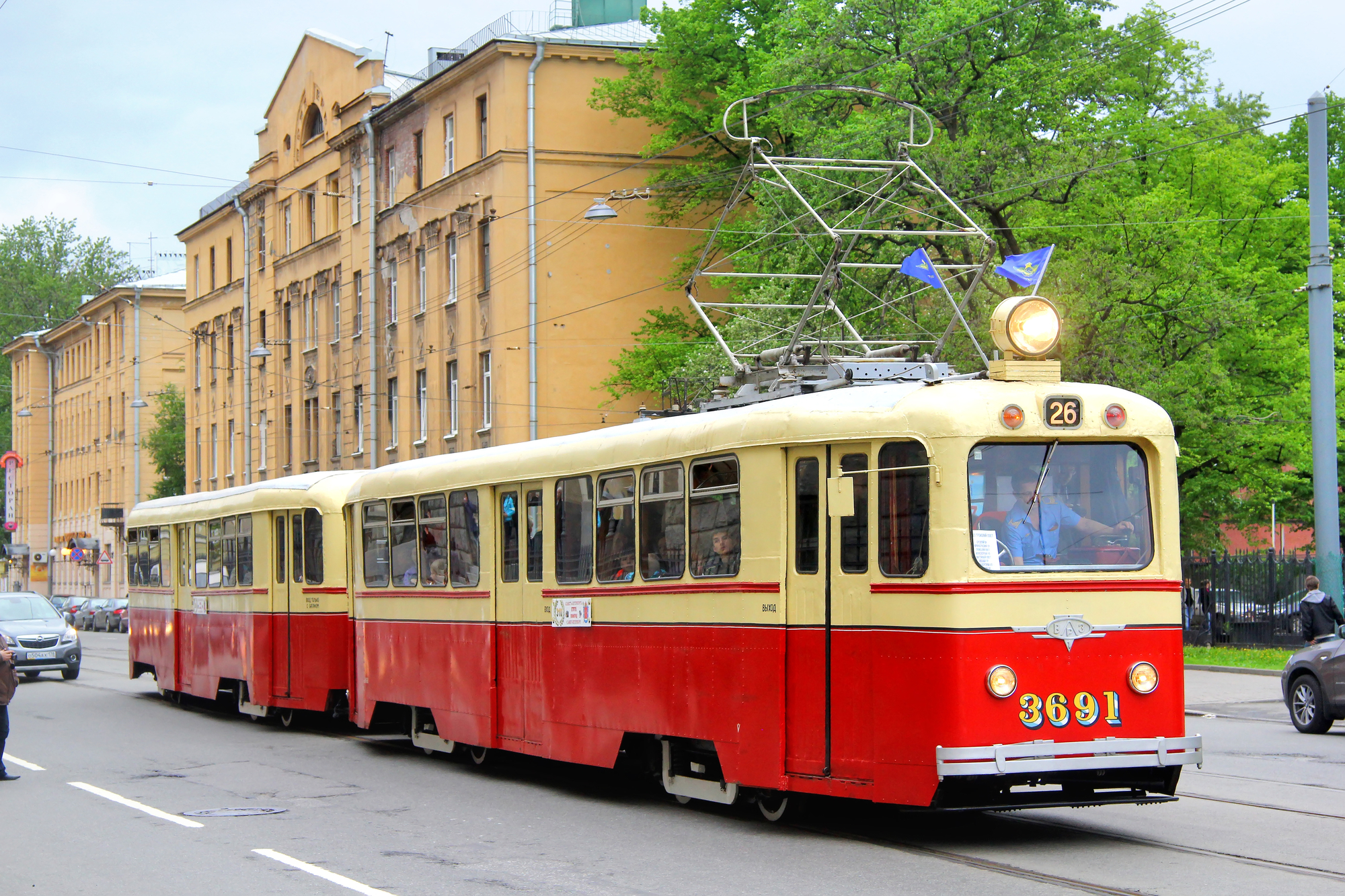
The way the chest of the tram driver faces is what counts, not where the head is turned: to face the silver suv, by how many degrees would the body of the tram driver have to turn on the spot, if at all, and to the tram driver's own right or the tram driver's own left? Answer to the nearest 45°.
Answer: approximately 180°

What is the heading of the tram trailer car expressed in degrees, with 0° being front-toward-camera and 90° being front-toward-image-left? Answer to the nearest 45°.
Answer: approximately 315°

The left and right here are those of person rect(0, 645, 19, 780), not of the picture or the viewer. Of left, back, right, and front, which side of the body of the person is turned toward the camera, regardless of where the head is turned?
right

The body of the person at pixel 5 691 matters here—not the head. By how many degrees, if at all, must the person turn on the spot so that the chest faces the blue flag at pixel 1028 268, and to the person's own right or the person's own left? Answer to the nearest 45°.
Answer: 0° — they already face it

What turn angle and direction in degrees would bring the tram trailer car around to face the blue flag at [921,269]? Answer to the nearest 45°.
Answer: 0° — it already faces it
